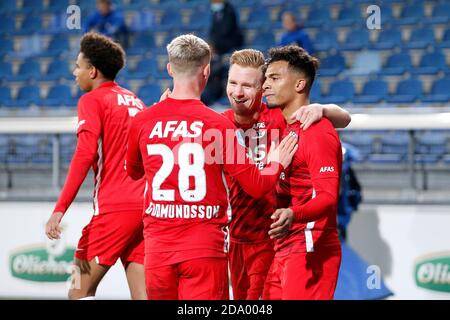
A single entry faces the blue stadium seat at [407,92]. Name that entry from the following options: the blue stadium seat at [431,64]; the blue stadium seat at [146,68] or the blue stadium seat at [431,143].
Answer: the blue stadium seat at [431,64]

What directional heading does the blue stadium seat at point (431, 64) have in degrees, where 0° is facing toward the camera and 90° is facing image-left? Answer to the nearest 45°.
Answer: approximately 45°

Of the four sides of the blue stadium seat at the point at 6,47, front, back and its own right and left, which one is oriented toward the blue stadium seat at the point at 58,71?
left

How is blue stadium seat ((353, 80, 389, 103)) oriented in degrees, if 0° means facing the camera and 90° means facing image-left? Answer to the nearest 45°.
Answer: approximately 45°

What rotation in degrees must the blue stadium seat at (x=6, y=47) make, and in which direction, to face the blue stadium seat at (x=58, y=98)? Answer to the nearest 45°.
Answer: approximately 90° to its left

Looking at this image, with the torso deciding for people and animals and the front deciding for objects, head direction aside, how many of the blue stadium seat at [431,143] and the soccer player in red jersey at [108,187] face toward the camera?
1

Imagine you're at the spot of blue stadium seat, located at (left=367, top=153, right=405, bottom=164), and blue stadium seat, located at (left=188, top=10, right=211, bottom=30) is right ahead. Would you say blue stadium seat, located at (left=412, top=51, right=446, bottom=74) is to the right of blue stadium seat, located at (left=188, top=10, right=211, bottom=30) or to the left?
right
